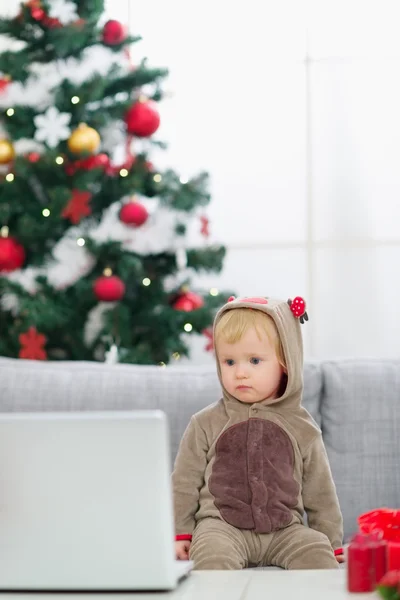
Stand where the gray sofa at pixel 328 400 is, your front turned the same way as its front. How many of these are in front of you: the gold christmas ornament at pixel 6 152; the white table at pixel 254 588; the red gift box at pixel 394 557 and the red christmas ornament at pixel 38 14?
2

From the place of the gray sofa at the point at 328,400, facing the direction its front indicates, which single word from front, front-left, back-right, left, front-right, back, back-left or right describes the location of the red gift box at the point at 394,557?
front

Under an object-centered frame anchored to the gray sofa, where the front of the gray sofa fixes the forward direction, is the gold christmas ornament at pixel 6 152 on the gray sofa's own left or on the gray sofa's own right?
on the gray sofa's own right

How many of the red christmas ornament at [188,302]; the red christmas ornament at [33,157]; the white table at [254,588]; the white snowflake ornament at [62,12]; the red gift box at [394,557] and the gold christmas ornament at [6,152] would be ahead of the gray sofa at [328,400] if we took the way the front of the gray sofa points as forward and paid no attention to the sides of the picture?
2

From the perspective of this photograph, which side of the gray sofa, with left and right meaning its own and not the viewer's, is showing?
front

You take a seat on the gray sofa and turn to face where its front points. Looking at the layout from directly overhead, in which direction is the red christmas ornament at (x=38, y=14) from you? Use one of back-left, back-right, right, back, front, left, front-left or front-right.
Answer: back-right

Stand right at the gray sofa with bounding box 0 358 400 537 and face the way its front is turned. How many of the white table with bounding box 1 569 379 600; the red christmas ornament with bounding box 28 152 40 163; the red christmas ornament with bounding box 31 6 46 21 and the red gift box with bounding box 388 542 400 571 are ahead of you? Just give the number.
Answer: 2

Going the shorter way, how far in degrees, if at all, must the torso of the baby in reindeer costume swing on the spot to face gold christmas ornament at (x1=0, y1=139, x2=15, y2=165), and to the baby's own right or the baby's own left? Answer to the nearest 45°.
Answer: approximately 135° to the baby's own right

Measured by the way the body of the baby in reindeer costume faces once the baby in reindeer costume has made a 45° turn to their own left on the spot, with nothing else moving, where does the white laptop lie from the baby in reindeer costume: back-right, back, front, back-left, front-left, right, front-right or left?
front-right

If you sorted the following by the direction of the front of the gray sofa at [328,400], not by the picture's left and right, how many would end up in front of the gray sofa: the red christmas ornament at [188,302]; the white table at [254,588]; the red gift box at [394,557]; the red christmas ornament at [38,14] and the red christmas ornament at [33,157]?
2

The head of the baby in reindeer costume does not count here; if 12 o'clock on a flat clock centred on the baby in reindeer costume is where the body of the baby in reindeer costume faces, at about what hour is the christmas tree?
The christmas tree is roughly at 5 o'clock from the baby in reindeer costume.

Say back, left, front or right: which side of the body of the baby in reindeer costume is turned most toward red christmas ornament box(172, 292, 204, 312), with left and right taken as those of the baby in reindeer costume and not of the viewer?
back
